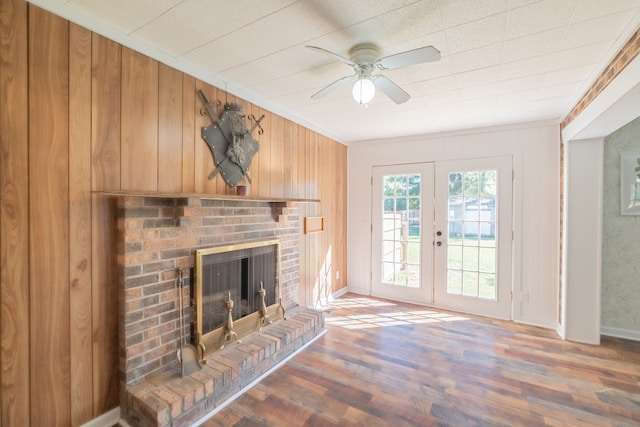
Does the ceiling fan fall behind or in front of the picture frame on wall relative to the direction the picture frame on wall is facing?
in front

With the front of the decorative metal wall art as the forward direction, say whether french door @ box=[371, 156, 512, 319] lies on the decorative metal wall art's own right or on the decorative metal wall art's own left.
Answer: on the decorative metal wall art's own left

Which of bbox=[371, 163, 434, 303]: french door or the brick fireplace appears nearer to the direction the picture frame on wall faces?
the brick fireplace

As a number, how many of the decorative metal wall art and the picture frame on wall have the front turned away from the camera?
0

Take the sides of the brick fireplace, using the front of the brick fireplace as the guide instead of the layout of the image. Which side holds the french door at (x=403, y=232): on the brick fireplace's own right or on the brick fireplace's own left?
on the brick fireplace's own left

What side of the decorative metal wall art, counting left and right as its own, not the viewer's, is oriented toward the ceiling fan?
front

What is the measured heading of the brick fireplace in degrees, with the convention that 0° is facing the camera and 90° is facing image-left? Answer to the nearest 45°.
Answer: approximately 315°

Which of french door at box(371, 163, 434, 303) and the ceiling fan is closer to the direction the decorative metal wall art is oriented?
the ceiling fan

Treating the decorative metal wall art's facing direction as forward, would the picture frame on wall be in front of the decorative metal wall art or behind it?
in front

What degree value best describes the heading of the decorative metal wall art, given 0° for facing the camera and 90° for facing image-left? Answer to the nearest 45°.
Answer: approximately 315°
